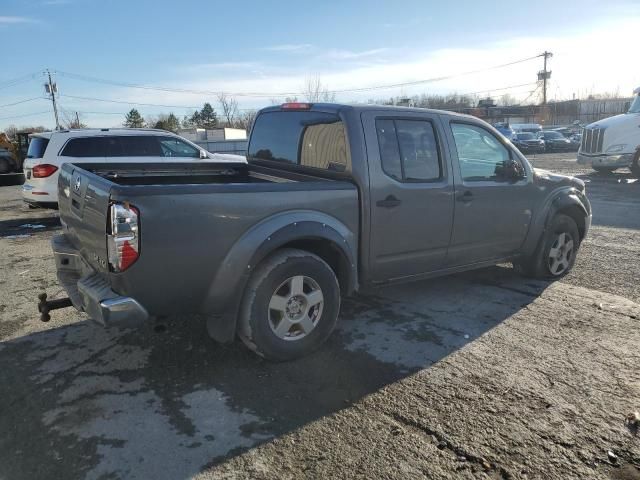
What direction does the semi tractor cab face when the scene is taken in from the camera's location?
facing the viewer and to the left of the viewer

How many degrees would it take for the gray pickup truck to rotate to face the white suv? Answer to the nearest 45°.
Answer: approximately 90° to its left

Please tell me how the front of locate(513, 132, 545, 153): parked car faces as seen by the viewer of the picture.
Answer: facing the viewer and to the right of the viewer

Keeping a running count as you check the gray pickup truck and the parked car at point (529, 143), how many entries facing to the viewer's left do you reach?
0

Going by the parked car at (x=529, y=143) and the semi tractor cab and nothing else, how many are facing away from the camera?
0

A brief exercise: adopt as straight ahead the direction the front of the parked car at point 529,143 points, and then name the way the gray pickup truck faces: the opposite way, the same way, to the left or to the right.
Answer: to the left

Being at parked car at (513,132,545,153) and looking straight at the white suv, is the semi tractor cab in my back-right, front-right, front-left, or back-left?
front-left

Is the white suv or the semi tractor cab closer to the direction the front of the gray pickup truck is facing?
the semi tractor cab

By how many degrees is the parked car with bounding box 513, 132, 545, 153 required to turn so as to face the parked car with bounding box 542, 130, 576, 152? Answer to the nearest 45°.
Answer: approximately 90° to its left

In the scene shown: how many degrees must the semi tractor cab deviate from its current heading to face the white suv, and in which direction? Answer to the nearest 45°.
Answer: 0° — it already faces it

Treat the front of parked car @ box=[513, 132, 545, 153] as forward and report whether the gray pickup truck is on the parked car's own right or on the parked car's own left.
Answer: on the parked car's own right

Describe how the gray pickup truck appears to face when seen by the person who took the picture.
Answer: facing away from the viewer and to the right of the viewer

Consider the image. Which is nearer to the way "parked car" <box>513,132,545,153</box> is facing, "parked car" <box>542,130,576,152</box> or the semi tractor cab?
the semi tractor cab

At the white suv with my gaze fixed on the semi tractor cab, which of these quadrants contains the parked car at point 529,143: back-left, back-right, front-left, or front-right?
front-left
